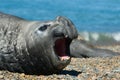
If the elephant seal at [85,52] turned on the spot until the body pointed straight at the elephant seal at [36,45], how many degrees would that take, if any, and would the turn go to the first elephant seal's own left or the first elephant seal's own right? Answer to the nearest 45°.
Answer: approximately 90° to the first elephant seal's own left

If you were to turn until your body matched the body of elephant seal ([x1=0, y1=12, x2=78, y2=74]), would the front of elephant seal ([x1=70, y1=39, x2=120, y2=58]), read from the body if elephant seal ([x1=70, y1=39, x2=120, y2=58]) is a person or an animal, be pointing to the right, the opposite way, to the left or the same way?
the opposite way

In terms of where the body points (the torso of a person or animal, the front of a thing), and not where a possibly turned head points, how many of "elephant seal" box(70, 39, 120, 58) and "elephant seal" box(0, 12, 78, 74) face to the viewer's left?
1

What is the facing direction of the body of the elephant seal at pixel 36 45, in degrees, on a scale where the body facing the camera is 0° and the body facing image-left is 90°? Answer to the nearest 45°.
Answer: approximately 270°

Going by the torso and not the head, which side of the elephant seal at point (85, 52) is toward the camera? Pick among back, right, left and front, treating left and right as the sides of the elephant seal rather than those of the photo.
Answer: left

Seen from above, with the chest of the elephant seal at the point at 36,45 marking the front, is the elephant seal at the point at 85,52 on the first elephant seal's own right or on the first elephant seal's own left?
on the first elephant seal's own left
